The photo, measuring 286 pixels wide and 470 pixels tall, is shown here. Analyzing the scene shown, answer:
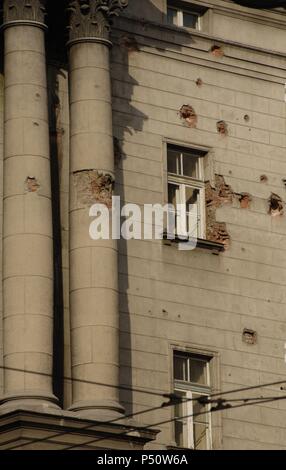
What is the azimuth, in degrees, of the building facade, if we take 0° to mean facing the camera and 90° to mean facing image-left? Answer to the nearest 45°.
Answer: approximately 315°
